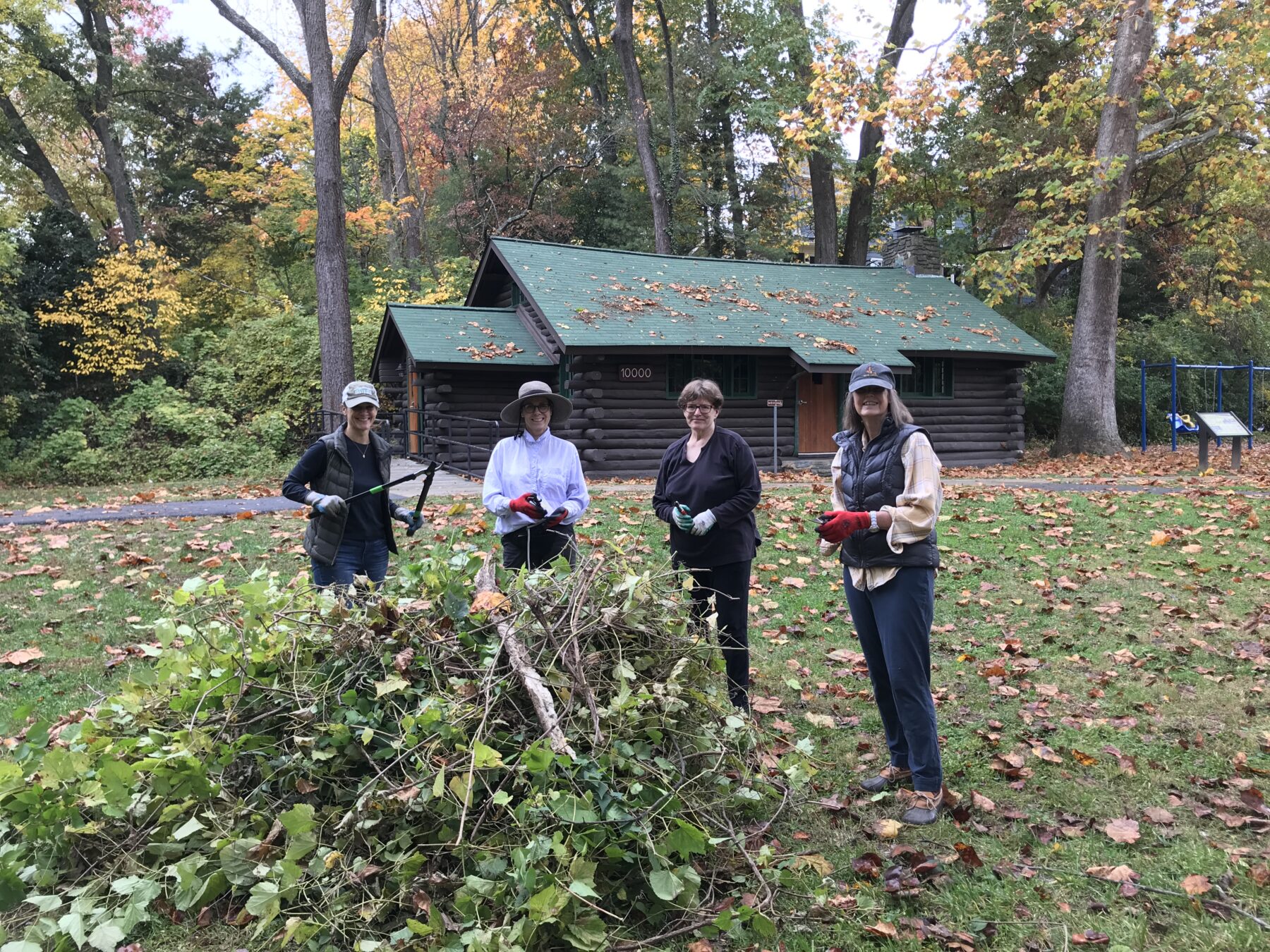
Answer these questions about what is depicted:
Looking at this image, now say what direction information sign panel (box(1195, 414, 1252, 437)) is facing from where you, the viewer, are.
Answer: facing the viewer

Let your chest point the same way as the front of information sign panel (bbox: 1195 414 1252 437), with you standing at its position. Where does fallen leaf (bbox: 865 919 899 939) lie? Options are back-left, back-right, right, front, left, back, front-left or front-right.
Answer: front

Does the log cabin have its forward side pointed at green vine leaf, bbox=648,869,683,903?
yes

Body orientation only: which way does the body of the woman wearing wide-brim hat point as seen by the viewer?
toward the camera

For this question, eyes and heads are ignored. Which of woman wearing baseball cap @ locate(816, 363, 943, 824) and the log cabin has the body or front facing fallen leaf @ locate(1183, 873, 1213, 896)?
the log cabin

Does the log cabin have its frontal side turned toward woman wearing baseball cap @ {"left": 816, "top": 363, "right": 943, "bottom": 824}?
yes

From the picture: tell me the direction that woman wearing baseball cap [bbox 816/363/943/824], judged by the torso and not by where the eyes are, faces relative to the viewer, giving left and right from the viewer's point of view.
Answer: facing the viewer and to the left of the viewer

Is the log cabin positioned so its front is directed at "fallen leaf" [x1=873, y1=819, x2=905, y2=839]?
yes

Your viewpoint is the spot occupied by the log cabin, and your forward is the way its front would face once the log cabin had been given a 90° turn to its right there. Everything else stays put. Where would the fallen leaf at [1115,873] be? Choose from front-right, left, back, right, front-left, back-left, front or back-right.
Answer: left

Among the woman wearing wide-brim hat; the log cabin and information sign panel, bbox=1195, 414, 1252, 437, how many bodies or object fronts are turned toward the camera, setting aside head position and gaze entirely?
3

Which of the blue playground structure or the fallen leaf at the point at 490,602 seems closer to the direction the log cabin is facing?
the fallen leaf

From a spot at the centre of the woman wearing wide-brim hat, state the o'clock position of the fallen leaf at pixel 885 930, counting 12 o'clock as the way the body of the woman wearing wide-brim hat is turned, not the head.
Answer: The fallen leaf is roughly at 11 o'clock from the woman wearing wide-brim hat.
